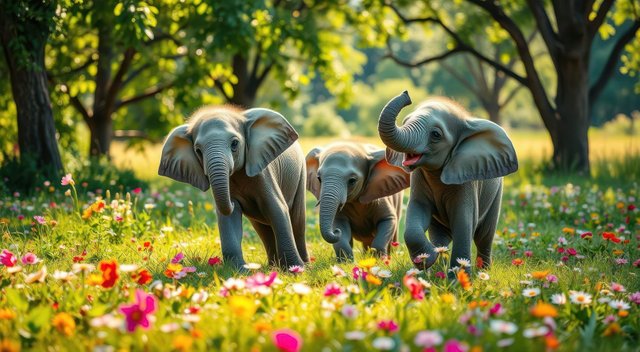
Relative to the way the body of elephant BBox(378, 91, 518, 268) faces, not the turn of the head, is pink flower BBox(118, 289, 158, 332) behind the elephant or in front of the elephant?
in front

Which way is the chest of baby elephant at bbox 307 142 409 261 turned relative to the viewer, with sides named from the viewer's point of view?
facing the viewer and to the left of the viewer

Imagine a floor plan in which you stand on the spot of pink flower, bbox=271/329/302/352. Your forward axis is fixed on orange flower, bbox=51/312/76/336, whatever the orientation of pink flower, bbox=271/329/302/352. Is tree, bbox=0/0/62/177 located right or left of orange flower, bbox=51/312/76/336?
right

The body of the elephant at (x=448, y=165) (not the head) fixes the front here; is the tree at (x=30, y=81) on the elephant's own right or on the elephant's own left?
on the elephant's own right

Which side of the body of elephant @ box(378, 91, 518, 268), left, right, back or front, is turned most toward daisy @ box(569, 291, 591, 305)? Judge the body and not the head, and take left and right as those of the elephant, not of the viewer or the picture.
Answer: left

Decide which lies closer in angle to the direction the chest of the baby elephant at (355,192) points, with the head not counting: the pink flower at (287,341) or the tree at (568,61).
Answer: the pink flower

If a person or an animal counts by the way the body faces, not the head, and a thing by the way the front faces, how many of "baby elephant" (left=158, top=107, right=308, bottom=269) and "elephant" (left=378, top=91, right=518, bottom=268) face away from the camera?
0

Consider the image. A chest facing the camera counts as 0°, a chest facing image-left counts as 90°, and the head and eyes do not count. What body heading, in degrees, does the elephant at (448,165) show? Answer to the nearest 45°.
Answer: approximately 45°

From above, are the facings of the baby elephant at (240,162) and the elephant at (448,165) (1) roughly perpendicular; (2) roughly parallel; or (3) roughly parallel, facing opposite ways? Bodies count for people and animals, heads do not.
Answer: roughly parallel

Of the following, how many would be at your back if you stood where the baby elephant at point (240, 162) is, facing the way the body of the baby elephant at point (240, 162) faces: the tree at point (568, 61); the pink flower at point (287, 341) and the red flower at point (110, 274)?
1

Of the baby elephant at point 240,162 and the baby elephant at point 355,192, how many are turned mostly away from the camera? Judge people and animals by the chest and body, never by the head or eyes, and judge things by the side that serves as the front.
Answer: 0

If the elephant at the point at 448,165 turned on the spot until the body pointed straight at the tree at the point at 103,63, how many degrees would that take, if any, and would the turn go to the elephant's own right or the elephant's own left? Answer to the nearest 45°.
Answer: approximately 90° to the elephant's own right

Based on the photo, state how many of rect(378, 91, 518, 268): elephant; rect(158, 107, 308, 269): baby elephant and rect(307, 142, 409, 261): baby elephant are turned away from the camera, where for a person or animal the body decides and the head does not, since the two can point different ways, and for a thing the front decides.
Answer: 0
